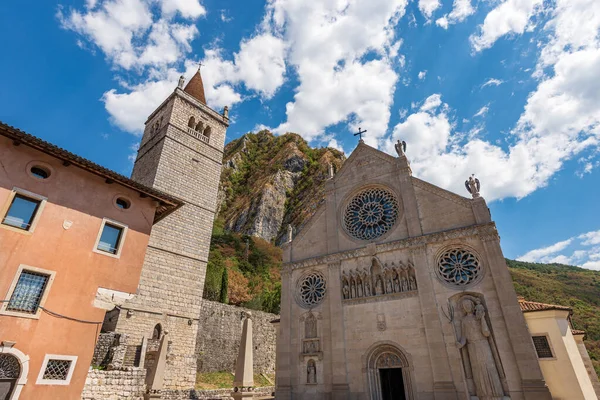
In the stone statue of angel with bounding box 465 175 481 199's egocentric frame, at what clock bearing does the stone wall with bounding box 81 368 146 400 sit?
The stone wall is roughly at 2 o'clock from the stone statue of angel.

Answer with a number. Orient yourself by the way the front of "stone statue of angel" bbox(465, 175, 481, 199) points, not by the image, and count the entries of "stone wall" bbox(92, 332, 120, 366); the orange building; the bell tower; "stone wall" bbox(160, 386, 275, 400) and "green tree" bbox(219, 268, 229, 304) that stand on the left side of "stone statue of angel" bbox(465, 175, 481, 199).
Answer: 0

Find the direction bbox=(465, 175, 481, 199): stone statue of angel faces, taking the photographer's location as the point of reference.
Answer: facing the viewer

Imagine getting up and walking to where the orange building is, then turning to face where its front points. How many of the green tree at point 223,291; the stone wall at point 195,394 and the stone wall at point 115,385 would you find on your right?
0

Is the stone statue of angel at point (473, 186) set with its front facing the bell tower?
no

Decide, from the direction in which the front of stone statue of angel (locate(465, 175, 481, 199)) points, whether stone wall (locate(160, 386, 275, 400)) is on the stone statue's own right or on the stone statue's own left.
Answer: on the stone statue's own right

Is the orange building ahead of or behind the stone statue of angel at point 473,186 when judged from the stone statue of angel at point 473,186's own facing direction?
ahead

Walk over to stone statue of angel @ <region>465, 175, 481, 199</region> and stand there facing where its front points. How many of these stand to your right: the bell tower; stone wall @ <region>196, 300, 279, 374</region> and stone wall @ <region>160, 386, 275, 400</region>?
3

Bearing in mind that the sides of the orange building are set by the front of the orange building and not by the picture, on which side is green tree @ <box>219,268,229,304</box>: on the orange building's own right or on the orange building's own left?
on the orange building's own left

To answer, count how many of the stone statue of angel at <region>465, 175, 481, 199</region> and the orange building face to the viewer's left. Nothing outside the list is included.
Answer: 0

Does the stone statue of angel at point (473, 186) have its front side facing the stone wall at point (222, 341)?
no

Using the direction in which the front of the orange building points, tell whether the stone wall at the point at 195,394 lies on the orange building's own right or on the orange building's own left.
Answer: on the orange building's own left
